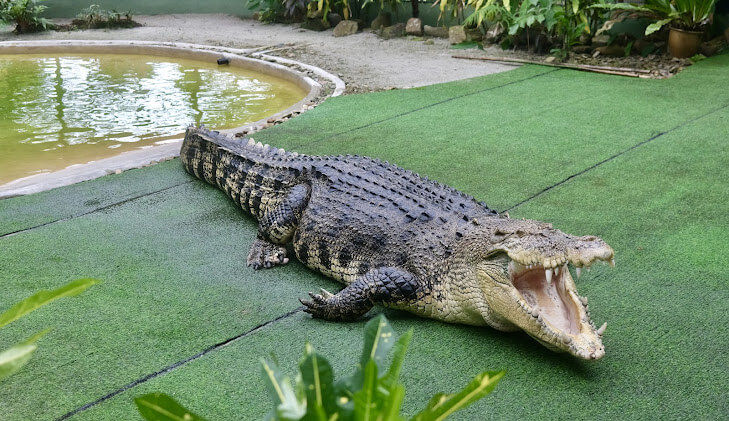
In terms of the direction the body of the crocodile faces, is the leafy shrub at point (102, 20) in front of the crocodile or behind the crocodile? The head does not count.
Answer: behind

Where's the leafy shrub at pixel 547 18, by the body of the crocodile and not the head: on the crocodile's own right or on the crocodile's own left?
on the crocodile's own left

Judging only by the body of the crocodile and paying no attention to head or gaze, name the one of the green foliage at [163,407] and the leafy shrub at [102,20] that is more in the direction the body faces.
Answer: the green foliage

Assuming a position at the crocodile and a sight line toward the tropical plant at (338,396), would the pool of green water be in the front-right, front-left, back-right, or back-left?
back-right

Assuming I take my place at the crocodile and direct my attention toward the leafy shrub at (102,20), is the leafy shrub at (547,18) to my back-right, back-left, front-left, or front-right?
front-right

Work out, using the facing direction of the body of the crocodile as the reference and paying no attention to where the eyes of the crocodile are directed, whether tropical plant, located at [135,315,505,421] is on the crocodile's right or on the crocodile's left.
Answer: on the crocodile's right

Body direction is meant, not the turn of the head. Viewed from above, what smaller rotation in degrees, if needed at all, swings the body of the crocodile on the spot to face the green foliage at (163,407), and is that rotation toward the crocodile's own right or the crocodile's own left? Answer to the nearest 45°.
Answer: approximately 45° to the crocodile's own right

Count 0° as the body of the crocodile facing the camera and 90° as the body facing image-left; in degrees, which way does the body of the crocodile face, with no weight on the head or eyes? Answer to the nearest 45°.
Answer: approximately 315°

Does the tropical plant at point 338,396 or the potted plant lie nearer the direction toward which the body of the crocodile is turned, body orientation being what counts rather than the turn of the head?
the tropical plant

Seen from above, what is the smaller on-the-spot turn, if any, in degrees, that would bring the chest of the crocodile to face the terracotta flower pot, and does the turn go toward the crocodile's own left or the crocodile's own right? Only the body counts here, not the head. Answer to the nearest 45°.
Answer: approximately 90° to the crocodile's own left

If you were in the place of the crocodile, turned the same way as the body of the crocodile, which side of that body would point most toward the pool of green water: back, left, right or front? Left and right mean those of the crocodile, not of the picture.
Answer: back

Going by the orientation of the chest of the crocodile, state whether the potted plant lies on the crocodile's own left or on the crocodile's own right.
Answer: on the crocodile's own left

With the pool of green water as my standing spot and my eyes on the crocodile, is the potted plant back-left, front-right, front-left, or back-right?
front-left
